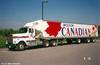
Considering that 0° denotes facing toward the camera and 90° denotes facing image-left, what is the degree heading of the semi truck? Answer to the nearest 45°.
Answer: approximately 45°
